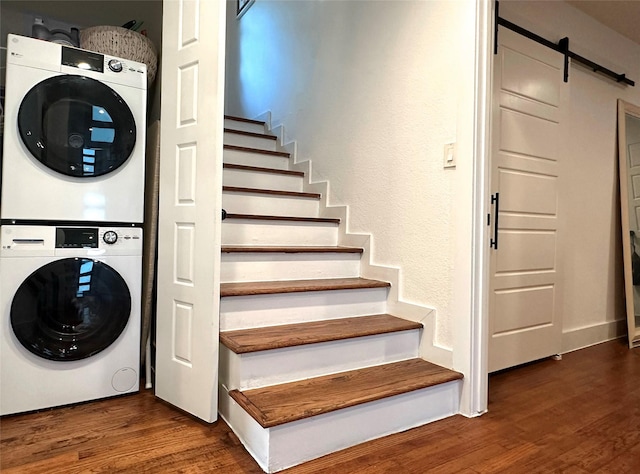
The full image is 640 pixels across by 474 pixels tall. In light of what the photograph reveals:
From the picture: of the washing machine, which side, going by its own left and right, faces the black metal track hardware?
left

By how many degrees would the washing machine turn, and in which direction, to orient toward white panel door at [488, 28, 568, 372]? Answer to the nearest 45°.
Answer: approximately 90° to its left

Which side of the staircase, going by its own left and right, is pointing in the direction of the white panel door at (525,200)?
left

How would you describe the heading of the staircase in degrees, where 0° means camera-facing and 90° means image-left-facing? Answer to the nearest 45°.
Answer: approximately 315°

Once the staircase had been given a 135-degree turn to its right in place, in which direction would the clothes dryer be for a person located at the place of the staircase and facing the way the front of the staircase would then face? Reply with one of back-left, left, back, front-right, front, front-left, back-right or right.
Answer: front
